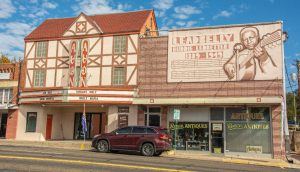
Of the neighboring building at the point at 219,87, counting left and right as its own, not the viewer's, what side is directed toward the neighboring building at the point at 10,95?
right

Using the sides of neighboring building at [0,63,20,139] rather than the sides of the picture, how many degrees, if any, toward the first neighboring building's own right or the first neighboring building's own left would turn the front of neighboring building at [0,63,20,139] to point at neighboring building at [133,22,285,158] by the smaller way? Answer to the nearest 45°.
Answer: approximately 45° to the first neighboring building's own left

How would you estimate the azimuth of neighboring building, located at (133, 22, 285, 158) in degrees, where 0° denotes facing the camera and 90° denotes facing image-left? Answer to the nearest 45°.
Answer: approximately 0°

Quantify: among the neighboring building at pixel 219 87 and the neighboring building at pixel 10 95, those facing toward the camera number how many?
2

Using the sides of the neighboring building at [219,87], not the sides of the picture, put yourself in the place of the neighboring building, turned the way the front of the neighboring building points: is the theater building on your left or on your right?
on your right

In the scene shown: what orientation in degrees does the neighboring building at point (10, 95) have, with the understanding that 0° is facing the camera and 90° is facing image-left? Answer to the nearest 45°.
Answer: approximately 0°
